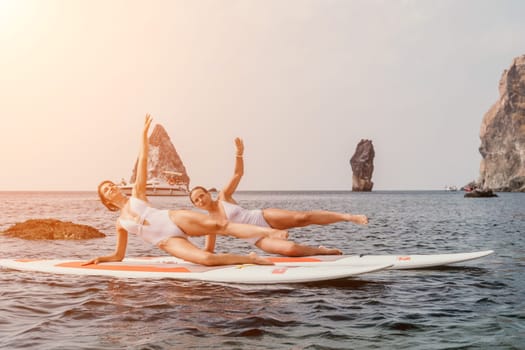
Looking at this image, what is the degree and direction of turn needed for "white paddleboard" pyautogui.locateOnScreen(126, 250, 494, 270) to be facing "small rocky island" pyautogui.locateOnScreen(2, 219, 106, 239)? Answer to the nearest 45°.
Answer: approximately 135° to its left

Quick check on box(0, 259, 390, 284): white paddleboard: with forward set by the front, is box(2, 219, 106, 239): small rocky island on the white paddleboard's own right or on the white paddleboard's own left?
on the white paddleboard's own left

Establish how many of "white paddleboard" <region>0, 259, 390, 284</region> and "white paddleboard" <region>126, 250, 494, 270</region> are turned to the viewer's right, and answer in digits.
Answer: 2

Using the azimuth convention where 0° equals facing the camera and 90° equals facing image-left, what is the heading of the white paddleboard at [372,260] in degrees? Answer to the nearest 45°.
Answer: approximately 270°

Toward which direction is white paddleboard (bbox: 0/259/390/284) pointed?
to the viewer's right

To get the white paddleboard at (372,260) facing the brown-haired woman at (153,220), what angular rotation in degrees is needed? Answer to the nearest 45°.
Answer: approximately 135° to its right
